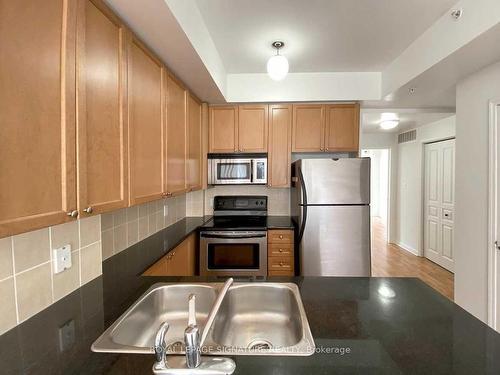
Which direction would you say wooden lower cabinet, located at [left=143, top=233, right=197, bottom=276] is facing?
to the viewer's right

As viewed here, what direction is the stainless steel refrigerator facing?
toward the camera

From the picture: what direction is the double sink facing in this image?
away from the camera

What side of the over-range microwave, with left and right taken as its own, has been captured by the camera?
front

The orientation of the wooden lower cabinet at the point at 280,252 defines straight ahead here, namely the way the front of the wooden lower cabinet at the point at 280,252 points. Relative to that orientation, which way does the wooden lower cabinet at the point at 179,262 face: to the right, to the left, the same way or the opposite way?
to the left

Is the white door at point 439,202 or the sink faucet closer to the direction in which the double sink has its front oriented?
the white door

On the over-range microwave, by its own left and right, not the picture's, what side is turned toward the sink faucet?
front

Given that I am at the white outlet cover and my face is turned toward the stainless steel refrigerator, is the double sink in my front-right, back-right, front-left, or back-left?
front-right

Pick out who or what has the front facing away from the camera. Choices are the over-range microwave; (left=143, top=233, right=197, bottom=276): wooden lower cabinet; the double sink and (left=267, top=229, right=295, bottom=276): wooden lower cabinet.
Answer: the double sink

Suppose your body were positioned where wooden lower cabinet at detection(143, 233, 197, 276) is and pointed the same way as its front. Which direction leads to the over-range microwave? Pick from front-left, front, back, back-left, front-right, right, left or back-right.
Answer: front-left

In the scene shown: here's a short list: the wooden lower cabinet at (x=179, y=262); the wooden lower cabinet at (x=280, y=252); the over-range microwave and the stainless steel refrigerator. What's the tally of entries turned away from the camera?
0

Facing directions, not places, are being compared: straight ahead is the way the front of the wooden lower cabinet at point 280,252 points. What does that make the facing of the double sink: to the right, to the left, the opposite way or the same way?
the opposite way

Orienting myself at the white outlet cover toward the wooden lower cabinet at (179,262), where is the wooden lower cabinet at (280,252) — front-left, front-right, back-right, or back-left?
front-right

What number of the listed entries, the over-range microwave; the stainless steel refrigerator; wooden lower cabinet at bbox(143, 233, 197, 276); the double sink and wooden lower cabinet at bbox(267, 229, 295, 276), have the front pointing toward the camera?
3
